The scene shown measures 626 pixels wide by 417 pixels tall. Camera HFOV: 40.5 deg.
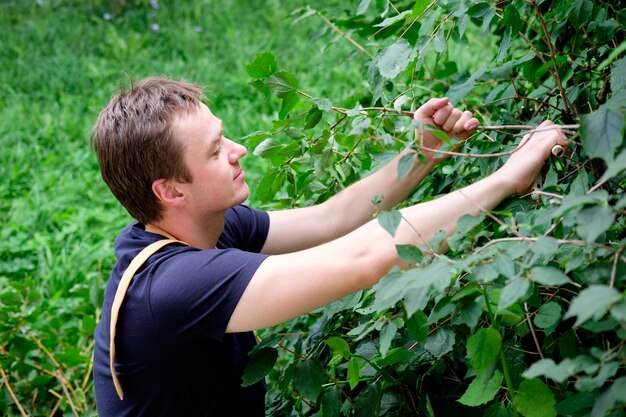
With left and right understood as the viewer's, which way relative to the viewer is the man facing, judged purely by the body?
facing to the right of the viewer

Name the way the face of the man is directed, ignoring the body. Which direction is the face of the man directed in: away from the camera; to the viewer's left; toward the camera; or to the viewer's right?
to the viewer's right
